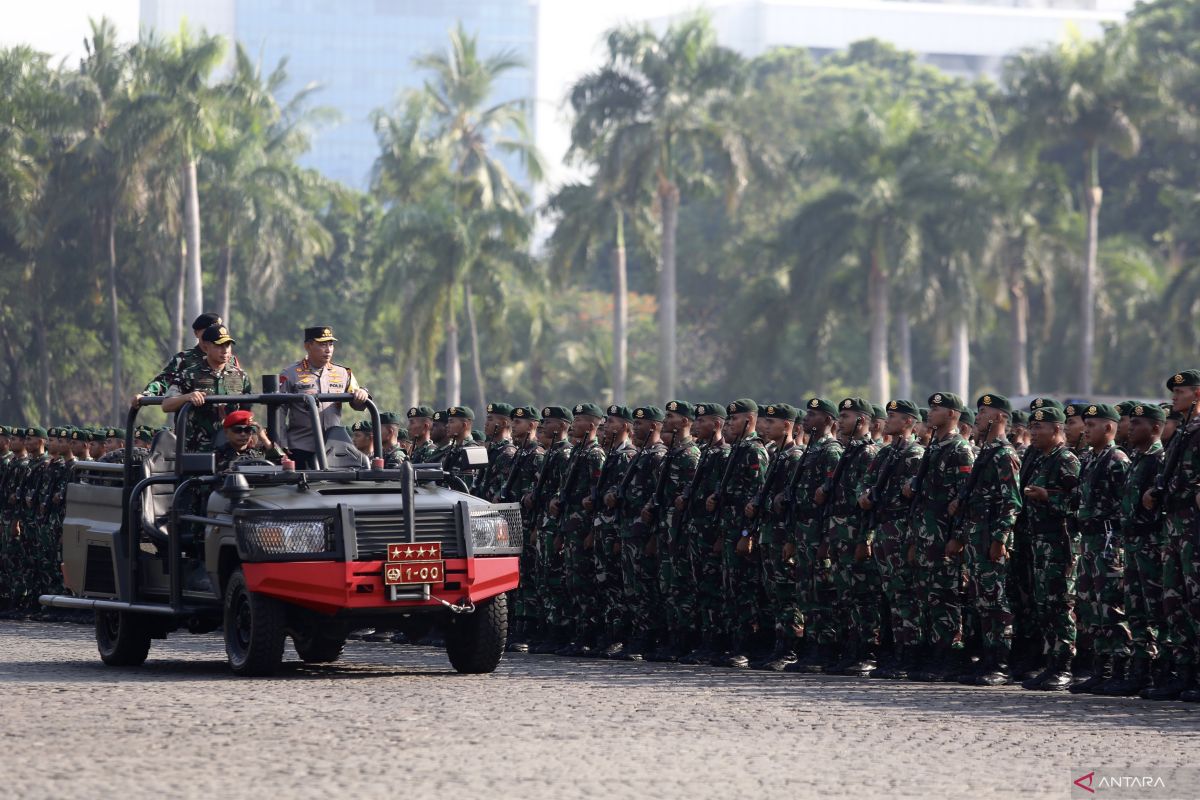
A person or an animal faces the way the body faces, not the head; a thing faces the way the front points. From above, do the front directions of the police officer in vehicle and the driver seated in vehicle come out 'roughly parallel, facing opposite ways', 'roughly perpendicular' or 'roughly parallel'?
roughly parallel

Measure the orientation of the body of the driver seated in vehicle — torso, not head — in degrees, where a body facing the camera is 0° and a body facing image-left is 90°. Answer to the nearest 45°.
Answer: approximately 315°

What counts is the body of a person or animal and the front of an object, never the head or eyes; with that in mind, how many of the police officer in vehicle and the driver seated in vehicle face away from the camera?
0

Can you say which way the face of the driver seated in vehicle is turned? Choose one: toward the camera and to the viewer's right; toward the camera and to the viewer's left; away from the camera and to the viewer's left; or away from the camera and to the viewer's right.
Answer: toward the camera and to the viewer's right

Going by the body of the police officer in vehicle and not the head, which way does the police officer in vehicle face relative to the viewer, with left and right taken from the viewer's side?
facing the viewer and to the right of the viewer
